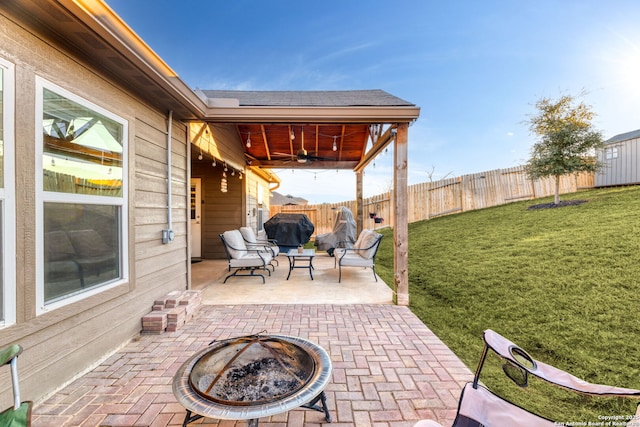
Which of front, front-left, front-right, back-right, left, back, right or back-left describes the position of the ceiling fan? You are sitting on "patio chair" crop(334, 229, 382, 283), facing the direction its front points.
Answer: front-right

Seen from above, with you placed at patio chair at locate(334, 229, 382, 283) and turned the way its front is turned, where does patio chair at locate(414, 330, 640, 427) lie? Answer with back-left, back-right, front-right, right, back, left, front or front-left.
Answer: left

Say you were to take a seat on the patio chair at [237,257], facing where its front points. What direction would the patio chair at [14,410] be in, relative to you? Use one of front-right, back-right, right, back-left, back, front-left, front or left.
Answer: right

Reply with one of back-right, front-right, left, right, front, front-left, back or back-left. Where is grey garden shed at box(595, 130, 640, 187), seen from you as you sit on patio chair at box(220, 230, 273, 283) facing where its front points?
front

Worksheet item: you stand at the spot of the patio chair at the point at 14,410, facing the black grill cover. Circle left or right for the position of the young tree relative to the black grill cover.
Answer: right

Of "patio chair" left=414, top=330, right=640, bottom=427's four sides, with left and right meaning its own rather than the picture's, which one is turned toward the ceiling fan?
front

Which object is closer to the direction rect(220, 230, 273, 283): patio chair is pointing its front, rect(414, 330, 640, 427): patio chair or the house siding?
the patio chair

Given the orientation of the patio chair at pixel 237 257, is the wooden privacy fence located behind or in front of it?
in front

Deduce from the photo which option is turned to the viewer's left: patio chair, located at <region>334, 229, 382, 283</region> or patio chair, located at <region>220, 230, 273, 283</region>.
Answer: patio chair, located at <region>334, 229, 382, 283</region>

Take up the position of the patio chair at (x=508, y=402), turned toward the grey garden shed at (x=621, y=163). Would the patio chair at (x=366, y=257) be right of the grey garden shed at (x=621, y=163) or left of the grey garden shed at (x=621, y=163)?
left

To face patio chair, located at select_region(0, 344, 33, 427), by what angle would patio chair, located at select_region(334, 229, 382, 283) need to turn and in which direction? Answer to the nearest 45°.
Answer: approximately 90° to its left

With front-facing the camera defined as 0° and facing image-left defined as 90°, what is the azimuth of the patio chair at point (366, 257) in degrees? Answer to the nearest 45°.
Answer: approximately 90°

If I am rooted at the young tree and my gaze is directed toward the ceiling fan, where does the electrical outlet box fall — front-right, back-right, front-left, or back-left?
front-left

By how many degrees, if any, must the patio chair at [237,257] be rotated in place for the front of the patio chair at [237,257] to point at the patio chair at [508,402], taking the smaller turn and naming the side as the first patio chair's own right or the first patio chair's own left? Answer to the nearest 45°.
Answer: approximately 90° to the first patio chair's own right

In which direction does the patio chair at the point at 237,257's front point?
to the viewer's right
